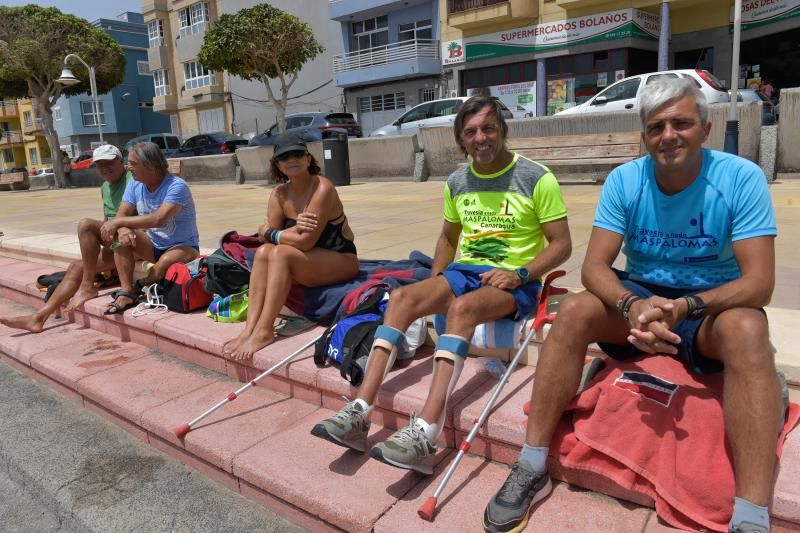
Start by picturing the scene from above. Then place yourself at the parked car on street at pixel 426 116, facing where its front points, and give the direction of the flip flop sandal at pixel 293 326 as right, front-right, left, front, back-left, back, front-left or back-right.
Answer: left

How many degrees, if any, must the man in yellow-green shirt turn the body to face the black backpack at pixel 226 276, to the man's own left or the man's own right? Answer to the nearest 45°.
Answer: approximately 90° to the man's own right

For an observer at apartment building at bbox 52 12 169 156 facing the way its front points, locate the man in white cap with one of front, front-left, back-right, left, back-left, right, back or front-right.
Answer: front-left

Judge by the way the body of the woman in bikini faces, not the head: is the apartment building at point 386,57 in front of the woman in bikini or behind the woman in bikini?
behind

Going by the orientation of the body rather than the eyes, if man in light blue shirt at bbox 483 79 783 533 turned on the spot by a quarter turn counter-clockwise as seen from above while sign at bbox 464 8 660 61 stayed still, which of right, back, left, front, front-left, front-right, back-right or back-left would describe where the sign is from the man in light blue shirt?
left

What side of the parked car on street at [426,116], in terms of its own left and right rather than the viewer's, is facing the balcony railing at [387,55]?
right

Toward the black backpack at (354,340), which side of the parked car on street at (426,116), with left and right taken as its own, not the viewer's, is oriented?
left

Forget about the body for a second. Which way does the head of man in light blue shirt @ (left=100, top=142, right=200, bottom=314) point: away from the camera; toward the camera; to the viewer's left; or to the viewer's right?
to the viewer's left

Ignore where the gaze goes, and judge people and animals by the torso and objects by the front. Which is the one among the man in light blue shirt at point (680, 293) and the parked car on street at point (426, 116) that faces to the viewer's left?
the parked car on street

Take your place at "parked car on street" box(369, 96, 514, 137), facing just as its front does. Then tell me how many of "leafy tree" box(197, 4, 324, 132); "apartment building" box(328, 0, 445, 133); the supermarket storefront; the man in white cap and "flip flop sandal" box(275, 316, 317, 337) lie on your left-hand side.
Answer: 2

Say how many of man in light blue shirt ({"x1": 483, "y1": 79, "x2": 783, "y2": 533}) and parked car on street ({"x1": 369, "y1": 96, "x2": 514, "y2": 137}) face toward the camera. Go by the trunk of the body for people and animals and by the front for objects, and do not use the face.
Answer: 1

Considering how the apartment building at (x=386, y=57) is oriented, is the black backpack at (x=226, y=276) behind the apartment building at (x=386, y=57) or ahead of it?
ahead

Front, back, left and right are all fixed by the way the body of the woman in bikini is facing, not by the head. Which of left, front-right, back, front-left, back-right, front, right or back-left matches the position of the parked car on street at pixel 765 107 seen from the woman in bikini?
back
